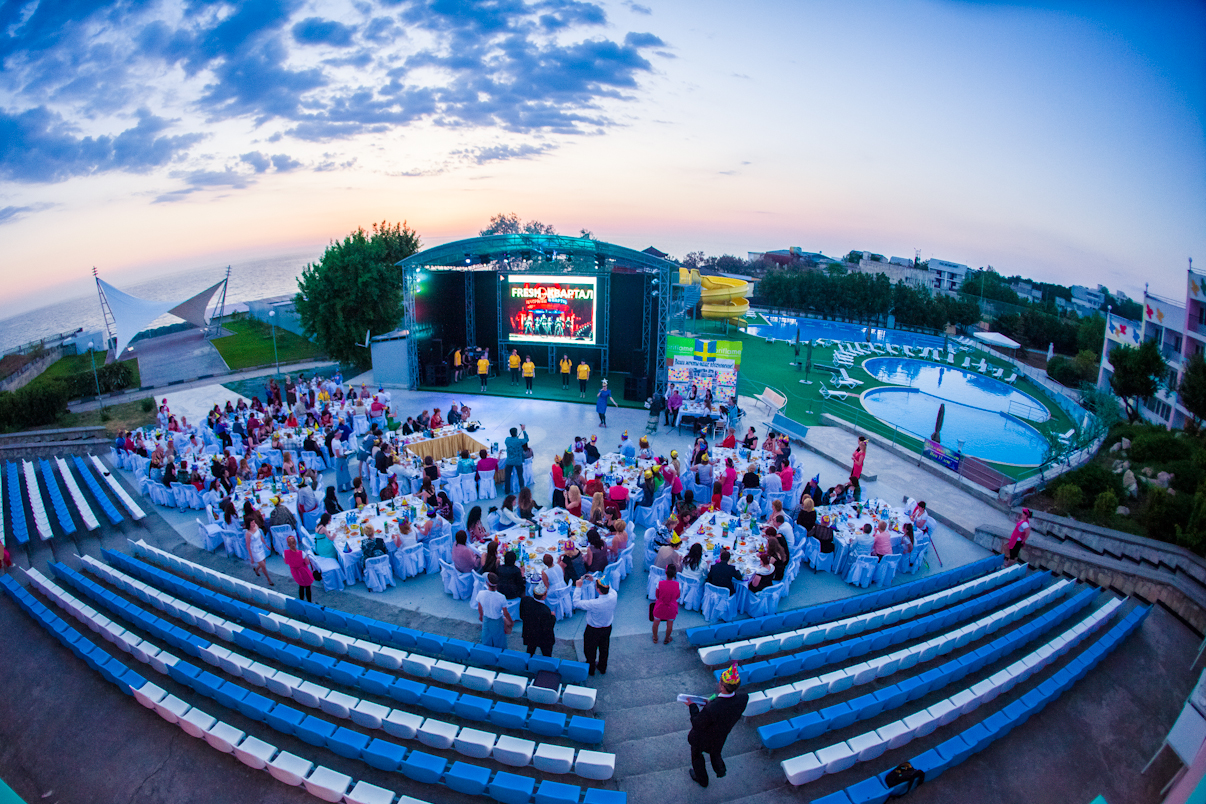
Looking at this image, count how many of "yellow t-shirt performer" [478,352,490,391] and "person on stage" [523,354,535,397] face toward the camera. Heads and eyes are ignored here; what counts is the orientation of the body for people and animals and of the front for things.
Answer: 2

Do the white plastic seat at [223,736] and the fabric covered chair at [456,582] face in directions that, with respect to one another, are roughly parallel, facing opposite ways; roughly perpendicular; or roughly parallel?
roughly parallel

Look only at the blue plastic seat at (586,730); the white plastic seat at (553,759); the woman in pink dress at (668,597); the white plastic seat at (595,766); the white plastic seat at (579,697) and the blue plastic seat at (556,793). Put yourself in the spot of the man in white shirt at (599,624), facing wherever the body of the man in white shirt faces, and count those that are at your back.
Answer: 5

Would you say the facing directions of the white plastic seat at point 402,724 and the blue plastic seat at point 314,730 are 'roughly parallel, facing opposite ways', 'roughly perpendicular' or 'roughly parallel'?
roughly parallel

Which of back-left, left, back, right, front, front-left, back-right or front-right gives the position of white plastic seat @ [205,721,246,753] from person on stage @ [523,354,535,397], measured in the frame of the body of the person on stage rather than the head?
front

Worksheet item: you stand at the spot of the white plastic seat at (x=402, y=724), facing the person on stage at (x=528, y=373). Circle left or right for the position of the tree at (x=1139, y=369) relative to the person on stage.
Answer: right

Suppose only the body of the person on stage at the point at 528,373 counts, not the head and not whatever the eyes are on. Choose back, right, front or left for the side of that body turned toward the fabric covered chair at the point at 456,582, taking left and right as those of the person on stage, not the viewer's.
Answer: front

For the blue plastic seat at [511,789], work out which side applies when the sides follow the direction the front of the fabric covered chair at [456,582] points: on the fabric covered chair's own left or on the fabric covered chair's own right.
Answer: on the fabric covered chair's own right

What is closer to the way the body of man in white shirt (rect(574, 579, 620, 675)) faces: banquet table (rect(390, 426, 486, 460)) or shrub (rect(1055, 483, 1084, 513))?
the banquet table

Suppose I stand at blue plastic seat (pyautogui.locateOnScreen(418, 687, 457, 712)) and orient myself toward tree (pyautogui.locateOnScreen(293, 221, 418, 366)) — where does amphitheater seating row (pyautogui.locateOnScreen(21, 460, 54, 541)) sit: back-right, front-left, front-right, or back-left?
front-left

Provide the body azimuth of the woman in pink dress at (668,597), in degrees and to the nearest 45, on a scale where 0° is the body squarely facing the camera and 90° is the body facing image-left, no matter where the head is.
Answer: approximately 180°

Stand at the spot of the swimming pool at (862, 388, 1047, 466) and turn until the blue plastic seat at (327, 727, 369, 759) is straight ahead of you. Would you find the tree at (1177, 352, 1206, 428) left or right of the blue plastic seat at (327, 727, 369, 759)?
left

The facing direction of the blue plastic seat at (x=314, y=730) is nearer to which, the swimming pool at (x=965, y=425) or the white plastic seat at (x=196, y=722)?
the swimming pool

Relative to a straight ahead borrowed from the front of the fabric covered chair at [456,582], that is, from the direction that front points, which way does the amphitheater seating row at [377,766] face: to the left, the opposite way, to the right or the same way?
the same way

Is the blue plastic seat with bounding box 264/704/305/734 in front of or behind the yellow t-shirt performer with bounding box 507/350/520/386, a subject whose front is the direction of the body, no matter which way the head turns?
in front

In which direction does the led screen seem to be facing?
toward the camera

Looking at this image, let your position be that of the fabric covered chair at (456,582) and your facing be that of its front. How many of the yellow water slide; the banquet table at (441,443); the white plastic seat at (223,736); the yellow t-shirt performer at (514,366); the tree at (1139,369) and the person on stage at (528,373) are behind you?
1

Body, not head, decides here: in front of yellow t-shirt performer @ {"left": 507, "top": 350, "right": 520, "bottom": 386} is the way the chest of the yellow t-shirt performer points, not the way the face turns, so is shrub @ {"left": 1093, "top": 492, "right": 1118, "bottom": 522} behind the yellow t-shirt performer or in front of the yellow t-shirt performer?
in front

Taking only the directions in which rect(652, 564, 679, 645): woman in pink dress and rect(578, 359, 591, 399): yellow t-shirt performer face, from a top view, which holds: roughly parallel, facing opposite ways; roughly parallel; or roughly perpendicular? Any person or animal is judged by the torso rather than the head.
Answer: roughly parallel, facing opposite ways

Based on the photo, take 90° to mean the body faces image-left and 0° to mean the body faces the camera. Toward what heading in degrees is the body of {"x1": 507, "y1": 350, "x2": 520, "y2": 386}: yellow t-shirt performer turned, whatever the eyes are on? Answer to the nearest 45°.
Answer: approximately 0°

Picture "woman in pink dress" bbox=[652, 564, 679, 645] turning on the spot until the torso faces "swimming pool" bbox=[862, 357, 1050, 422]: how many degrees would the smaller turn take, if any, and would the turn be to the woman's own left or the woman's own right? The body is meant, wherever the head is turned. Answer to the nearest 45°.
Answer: approximately 45° to the woman's own right

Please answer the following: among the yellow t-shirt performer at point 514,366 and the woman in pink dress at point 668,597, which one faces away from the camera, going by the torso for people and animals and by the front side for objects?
the woman in pink dress
